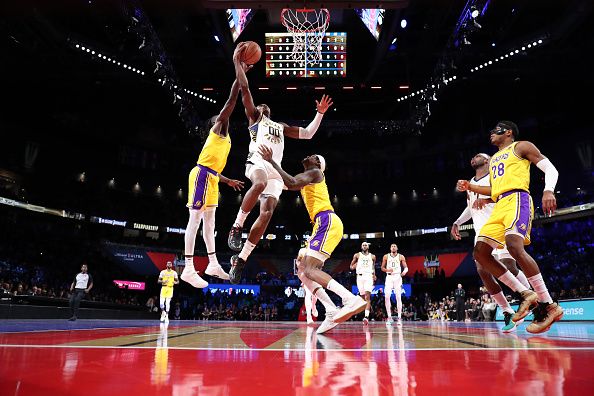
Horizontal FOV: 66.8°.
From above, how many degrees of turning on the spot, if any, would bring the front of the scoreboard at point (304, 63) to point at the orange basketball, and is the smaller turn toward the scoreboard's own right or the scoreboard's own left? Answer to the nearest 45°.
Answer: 0° — it already faces it

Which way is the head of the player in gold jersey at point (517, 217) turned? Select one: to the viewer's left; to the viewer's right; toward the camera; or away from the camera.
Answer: to the viewer's left

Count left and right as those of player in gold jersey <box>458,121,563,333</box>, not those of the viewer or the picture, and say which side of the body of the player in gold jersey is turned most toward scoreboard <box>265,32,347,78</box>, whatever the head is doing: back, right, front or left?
right

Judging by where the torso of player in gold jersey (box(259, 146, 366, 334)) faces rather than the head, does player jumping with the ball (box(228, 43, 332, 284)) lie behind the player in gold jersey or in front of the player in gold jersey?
in front

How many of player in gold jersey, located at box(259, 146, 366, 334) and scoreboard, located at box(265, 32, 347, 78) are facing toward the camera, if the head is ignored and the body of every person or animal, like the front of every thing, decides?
1

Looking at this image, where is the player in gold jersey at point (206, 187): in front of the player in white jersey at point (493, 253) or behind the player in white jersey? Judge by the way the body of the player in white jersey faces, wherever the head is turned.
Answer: in front

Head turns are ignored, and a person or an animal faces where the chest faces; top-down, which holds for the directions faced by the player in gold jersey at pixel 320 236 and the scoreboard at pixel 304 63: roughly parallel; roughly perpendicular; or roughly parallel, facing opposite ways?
roughly perpendicular

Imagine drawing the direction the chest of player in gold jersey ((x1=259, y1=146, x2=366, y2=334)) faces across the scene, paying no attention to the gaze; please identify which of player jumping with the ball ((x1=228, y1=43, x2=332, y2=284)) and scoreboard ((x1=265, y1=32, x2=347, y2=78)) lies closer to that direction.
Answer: the player jumping with the ball

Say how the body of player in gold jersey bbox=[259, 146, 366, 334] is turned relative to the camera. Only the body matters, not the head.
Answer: to the viewer's left

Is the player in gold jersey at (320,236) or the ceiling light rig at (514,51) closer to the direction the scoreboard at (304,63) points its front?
the player in gold jersey

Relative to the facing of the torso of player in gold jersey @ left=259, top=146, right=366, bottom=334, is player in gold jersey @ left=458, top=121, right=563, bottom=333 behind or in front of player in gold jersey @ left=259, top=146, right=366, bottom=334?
behind

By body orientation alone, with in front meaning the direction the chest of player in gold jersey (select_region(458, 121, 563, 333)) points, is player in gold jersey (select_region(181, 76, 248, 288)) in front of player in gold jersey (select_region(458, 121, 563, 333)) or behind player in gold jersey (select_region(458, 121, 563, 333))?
in front

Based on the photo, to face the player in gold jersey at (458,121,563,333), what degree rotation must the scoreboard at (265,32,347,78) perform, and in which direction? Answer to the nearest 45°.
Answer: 0° — it already faces them
